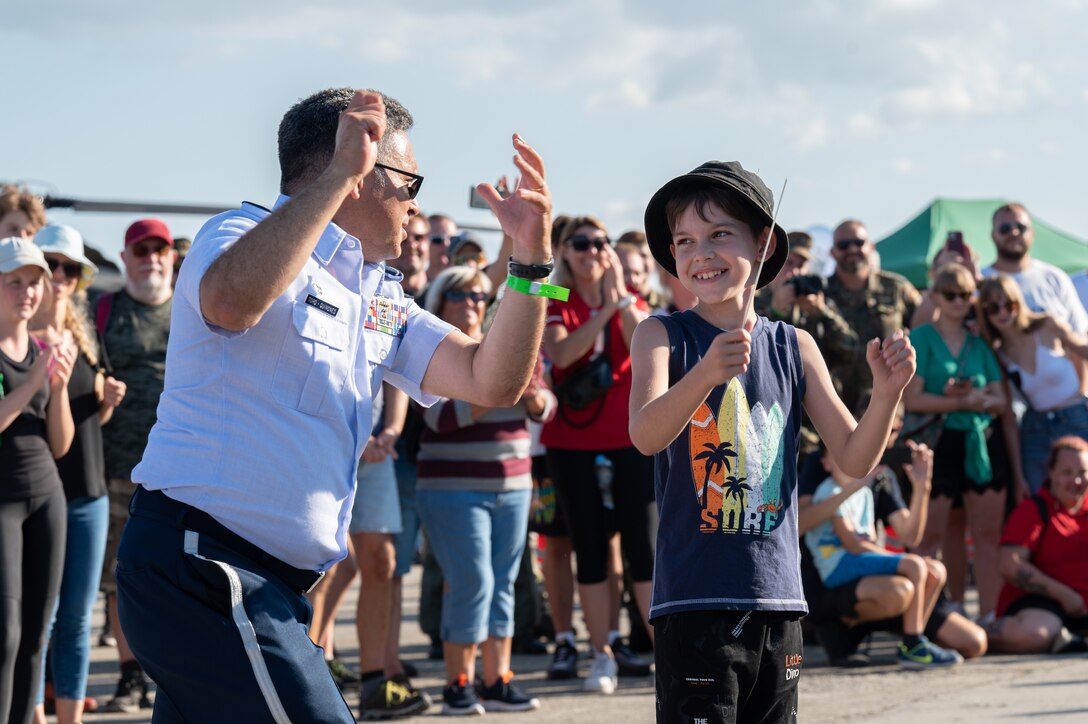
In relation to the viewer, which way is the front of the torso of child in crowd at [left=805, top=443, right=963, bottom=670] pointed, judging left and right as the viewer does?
facing to the right of the viewer

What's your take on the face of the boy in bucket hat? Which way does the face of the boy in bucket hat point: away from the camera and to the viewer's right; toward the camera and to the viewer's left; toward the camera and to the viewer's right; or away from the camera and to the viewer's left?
toward the camera and to the viewer's left

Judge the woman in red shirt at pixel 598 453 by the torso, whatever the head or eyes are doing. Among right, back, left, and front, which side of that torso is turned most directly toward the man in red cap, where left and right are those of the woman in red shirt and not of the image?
right

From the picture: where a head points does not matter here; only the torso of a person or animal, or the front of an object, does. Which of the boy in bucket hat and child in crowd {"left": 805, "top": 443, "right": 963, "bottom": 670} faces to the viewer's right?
the child in crowd

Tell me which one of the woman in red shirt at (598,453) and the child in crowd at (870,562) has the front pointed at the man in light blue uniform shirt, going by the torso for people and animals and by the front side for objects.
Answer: the woman in red shirt

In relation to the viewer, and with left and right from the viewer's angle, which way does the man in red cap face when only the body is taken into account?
facing the viewer

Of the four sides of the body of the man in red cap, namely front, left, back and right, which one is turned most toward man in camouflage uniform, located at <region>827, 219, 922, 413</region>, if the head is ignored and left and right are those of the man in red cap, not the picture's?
left

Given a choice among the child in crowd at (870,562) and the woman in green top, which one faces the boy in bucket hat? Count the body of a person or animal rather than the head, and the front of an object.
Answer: the woman in green top

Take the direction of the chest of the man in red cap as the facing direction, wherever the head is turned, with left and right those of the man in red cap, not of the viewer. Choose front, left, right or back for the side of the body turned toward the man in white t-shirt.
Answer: left

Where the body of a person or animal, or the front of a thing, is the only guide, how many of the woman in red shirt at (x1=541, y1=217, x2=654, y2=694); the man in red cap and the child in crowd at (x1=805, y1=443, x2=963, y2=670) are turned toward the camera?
2

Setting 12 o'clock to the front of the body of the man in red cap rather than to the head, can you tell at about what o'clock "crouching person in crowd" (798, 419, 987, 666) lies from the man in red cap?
The crouching person in crowd is roughly at 9 o'clock from the man in red cap.

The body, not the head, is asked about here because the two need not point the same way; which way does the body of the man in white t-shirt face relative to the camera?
toward the camera

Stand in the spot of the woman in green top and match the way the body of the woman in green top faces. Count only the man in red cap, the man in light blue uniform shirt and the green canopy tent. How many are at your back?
1

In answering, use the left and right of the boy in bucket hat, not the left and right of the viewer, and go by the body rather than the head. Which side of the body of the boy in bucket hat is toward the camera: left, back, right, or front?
front

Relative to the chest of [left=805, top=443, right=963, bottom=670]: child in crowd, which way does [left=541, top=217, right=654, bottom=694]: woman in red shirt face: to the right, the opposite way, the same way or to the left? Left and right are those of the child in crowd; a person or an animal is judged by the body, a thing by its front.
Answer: to the right
